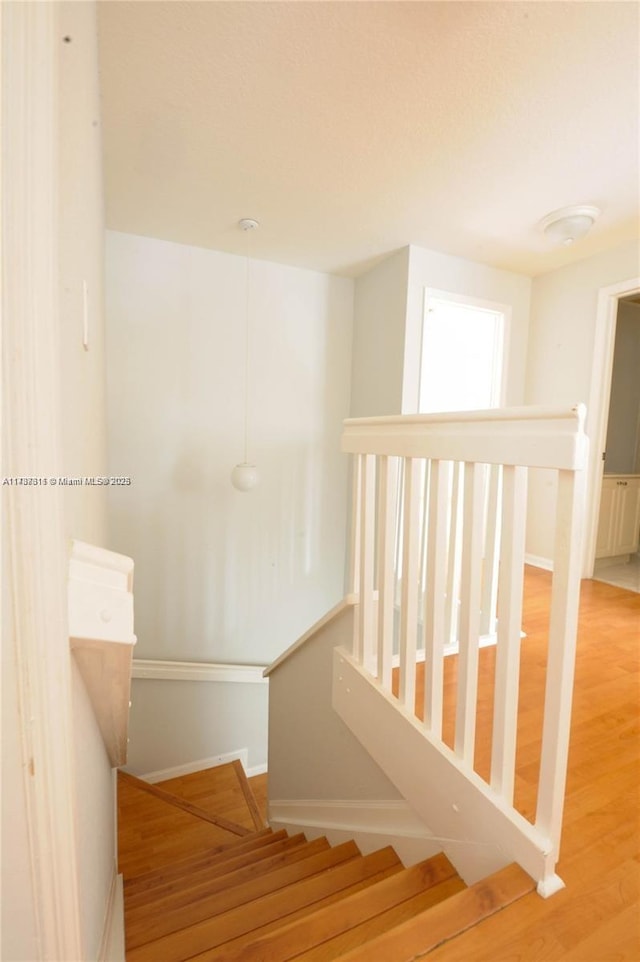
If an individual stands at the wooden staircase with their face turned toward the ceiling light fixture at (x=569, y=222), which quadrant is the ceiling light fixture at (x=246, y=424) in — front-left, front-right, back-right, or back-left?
front-left

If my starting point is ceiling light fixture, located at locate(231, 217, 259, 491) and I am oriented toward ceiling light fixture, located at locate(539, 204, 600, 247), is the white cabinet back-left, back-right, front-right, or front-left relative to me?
front-left

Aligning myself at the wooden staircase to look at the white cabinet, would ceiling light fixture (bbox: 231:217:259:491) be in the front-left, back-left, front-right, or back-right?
front-left

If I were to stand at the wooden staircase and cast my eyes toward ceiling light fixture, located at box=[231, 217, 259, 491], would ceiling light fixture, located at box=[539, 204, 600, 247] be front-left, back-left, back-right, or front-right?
front-right

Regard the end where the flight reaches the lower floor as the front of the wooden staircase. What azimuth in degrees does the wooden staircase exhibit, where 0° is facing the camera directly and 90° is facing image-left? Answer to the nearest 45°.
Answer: approximately 135°

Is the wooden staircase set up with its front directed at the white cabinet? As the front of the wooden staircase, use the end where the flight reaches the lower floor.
no
